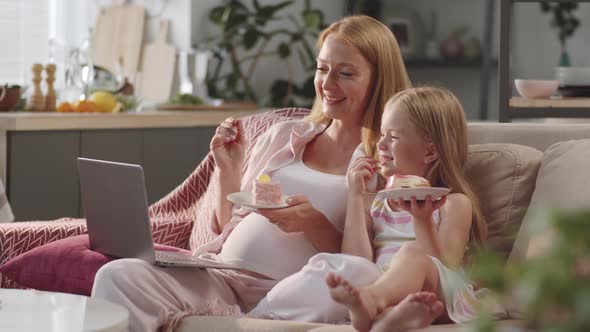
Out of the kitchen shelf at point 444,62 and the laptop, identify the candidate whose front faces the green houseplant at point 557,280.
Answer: the kitchen shelf

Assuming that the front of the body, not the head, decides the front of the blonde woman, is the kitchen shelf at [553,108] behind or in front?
behind

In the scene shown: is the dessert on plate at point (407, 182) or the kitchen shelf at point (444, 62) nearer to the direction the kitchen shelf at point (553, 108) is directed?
the dessert on plate

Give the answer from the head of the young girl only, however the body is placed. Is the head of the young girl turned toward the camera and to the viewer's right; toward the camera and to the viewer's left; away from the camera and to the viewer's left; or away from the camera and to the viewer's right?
toward the camera and to the viewer's left

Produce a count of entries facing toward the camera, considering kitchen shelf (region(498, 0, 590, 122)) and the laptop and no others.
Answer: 1

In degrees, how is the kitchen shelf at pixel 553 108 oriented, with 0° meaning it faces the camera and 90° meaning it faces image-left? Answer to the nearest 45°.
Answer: approximately 0°

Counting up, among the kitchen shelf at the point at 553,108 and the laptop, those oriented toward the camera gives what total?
1

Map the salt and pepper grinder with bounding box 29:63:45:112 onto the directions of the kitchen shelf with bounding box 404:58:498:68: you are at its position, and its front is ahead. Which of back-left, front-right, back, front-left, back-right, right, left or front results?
front-right

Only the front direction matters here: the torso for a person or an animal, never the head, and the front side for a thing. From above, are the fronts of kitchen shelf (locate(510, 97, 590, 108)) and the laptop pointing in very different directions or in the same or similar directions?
very different directions

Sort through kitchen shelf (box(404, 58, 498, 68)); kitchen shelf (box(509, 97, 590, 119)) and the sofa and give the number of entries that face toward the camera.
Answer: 3

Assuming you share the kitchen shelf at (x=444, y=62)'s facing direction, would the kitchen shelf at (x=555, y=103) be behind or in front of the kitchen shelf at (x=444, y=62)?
in front

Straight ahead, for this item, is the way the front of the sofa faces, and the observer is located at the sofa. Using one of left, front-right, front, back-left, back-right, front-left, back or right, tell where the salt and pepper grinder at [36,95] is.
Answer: back-right

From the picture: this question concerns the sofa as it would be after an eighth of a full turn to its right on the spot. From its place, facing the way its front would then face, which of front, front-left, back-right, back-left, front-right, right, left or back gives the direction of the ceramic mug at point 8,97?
right

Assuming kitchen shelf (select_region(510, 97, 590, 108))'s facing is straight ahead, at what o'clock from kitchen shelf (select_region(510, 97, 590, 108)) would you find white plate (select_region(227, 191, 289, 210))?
The white plate is roughly at 1 o'clock from the kitchen shelf.

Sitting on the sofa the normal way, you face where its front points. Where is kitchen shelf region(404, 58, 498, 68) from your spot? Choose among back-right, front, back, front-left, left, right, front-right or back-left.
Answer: back
